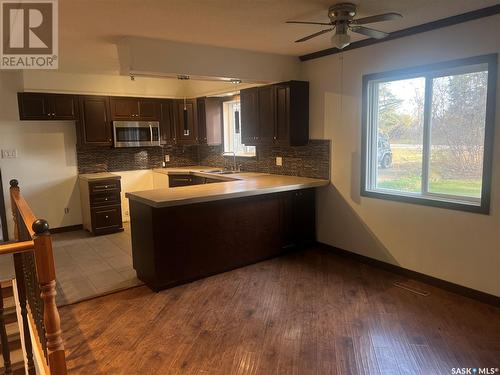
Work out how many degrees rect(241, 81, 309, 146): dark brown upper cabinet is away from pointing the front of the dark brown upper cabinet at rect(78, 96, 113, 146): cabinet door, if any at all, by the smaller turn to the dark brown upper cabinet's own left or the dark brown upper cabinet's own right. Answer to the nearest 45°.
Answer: approximately 45° to the dark brown upper cabinet's own right

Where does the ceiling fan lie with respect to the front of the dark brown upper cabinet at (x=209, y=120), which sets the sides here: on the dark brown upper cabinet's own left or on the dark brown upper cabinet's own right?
on the dark brown upper cabinet's own left

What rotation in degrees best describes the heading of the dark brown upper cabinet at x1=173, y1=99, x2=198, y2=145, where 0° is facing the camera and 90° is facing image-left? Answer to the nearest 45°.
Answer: approximately 0°

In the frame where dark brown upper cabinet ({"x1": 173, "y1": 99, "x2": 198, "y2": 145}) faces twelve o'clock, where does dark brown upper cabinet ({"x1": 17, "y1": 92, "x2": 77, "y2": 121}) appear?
dark brown upper cabinet ({"x1": 17, "y1": 92, "x2": 77, "y2": 121}) is roughly at 2 o'clock from dark brown upper cabinet ({"x1": 173, "y1": 99, "x2": 198, "y2": 145}).

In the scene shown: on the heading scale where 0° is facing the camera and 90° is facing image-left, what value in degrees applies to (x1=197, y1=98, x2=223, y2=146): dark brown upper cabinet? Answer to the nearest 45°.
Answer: approximately 45°

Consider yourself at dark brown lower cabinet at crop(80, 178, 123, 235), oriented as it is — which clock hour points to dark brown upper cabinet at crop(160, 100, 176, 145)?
The dark brown upper cabinet is roughly at 8 o'clock from the dark brown lower cabinet.

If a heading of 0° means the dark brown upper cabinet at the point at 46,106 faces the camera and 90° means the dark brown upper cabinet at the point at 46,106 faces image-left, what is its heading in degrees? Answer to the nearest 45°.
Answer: approximately 0°

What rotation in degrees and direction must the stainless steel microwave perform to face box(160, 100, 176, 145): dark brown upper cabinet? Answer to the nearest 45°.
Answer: approximately 135° to its left

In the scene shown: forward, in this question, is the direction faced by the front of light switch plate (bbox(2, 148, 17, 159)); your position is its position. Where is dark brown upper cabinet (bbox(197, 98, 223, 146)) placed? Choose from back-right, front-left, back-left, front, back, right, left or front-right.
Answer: left

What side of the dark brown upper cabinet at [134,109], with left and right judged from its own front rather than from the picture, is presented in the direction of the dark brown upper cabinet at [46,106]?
right

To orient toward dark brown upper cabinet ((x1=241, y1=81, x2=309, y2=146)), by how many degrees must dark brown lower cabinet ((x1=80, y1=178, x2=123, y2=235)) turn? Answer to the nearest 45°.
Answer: approximately 45° to its left

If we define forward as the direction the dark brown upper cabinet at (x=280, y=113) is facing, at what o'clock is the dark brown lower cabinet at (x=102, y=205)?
The dark brown lower cabinet is roughly at 2 o'clock from the dark brown upper cabinet.
